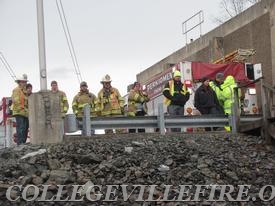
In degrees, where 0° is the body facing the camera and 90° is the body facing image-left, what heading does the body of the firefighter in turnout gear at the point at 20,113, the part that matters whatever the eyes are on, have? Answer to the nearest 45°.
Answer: approximately 315°

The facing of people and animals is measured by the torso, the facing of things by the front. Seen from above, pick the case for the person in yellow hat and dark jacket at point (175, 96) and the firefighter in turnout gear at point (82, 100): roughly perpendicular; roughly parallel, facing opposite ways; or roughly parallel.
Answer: roughly parallel

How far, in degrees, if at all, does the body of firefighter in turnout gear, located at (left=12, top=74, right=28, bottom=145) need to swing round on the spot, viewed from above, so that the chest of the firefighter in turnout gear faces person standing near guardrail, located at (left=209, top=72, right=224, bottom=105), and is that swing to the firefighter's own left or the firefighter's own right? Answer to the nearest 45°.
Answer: approximately 45° to the firefighter's own left

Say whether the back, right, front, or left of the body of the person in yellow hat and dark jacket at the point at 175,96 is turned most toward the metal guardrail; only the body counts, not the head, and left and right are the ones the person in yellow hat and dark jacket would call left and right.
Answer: front

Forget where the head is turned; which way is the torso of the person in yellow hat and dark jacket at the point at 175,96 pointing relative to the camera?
toward the camera

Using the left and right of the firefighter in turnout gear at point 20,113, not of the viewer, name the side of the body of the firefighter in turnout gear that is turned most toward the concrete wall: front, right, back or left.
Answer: front

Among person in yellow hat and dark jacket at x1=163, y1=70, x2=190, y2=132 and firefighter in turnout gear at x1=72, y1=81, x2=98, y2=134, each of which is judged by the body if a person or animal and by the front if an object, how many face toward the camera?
2

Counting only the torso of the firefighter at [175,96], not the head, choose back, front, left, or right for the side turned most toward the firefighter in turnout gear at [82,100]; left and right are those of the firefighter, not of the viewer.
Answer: right

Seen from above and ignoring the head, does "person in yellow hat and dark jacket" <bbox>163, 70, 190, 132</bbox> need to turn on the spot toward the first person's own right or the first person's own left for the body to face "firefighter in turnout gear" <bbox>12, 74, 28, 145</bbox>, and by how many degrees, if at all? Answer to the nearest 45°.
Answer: approximately 90° to the first person's own right

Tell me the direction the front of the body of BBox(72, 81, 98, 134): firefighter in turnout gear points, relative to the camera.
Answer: toward the camera

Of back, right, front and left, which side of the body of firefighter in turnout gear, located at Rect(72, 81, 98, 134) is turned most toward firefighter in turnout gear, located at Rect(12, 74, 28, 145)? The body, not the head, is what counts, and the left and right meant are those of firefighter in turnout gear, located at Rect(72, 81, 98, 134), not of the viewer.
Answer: right
